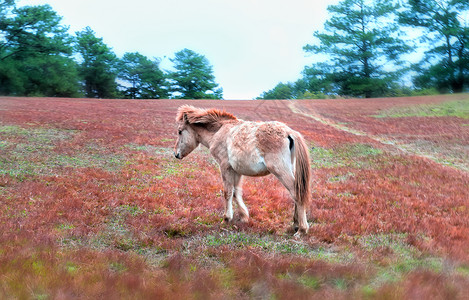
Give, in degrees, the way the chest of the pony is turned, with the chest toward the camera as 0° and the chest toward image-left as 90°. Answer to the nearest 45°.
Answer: approximately 135°

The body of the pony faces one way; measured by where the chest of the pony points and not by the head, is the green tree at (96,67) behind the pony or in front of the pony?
in front

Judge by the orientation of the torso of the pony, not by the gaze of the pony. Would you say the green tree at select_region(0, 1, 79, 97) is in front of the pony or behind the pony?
in front
